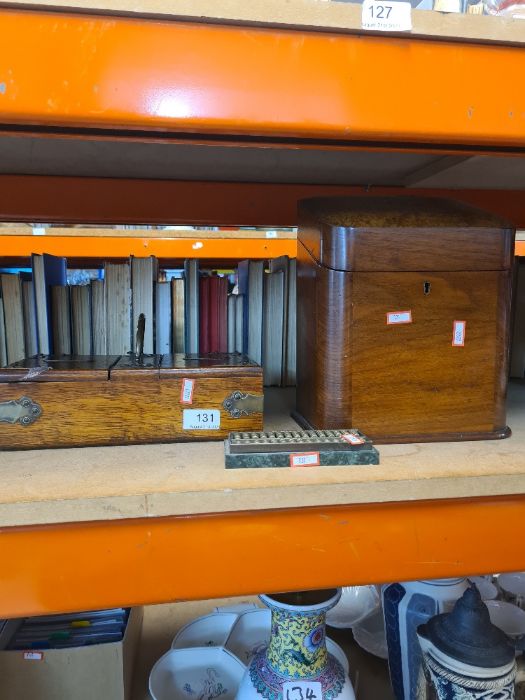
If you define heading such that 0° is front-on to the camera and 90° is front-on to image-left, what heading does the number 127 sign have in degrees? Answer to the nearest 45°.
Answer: approximately 0°

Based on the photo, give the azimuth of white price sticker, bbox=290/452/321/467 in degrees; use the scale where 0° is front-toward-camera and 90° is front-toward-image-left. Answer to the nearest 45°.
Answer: approximately 0°

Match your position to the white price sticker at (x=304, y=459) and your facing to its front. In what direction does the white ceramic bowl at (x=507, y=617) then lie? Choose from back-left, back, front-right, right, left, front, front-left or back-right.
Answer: back-left
